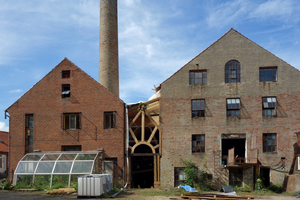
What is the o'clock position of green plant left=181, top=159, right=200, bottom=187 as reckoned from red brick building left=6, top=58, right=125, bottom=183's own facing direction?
The green plant is roughly at 10 o'clock from the red brick building.

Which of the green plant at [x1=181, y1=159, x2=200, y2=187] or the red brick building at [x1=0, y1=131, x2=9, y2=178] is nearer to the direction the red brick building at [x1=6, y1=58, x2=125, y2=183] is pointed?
the green plant

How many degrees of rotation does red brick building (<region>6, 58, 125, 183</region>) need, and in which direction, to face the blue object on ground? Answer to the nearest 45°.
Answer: approximately 45° to its left

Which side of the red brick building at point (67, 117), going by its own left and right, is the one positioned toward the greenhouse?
front

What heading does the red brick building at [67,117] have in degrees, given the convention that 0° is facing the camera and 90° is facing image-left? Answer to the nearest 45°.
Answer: approximately 0°

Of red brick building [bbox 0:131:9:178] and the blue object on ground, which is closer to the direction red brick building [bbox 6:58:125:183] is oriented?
the blue object on ground

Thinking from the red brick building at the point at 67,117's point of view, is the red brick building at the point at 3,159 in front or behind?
behind
